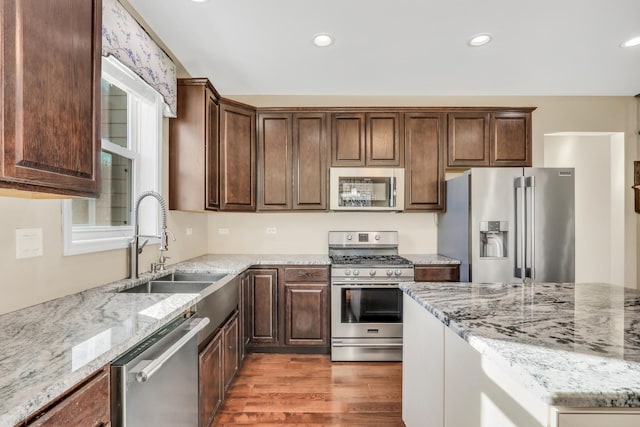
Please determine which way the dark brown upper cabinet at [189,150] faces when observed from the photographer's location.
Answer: facing to the right of the viewer

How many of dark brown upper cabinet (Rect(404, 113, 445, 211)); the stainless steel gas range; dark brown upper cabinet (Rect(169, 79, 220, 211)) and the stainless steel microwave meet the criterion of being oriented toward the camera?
3

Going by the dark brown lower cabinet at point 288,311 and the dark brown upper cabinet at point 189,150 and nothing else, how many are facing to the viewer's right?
1

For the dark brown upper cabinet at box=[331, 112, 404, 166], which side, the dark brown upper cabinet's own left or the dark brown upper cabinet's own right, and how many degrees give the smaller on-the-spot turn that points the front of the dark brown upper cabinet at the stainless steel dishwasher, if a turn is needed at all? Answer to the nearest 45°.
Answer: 0° — it already faces it

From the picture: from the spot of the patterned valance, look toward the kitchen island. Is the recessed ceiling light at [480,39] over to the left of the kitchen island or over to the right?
left

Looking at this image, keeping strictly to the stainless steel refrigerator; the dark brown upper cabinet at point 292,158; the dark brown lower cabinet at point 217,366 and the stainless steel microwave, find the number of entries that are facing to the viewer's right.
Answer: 1

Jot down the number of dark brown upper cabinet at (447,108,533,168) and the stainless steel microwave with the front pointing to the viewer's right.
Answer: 0

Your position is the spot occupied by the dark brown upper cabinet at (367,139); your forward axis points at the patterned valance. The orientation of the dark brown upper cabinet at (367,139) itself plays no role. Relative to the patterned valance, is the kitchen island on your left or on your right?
left

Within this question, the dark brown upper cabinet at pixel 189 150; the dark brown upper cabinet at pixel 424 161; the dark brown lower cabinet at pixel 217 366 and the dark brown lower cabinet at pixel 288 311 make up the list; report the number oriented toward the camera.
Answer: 2

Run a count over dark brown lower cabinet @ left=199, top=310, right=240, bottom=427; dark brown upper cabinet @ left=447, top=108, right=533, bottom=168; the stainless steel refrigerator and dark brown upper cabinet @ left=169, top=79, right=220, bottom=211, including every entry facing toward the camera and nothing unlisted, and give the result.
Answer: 2

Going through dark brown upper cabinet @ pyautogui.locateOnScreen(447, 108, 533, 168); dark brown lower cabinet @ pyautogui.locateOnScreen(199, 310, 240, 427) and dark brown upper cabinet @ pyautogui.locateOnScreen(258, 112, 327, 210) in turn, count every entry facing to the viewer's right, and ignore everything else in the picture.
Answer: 1

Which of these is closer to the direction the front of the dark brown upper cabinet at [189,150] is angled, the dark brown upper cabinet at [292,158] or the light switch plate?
the dark brown upper cabinet
